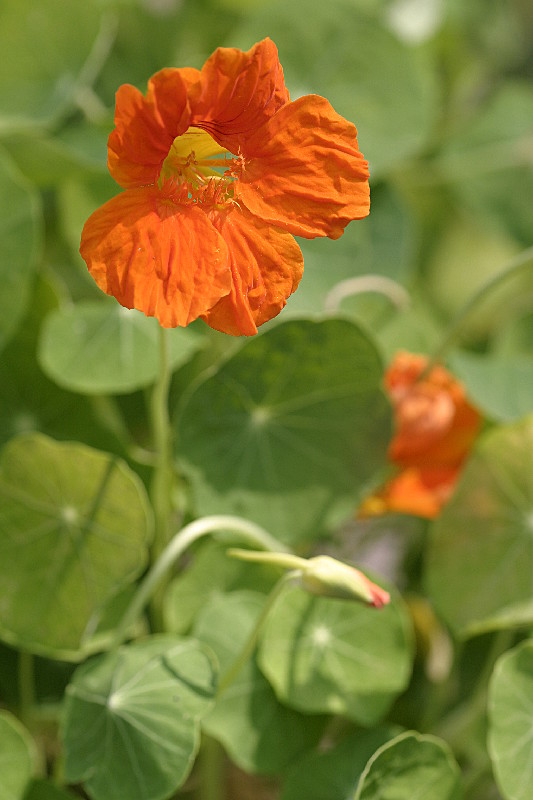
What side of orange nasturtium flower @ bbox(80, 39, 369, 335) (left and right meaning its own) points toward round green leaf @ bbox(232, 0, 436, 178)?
back

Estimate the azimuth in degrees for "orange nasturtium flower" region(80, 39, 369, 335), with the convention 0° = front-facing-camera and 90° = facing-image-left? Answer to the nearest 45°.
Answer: approximately 0°

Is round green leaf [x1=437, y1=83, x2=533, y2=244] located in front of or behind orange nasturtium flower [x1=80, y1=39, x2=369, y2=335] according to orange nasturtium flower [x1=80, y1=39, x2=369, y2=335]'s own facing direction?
behind
